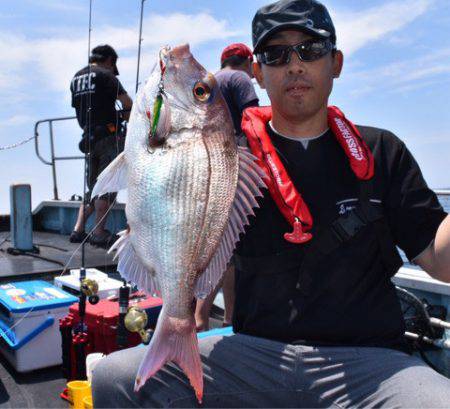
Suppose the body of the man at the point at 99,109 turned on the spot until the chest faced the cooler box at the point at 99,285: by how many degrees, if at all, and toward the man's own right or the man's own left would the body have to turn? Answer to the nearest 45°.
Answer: approximately 135° to the man's own right

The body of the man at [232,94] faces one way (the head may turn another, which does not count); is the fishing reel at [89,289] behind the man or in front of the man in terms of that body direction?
behind

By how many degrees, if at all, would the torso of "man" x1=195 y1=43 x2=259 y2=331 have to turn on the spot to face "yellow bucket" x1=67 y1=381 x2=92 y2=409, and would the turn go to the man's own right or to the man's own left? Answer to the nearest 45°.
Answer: approximately 180°

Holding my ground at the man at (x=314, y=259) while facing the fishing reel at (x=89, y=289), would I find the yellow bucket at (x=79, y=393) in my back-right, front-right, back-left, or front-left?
front-left

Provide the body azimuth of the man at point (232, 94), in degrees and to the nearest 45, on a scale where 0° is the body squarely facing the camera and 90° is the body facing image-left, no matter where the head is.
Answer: approximately 225°

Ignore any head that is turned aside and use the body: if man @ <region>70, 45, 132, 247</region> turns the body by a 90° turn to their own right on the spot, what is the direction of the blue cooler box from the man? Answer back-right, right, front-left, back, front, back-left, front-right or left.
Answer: front-right

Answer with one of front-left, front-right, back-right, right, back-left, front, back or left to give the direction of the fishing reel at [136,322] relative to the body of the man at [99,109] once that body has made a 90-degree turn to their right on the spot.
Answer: front-right

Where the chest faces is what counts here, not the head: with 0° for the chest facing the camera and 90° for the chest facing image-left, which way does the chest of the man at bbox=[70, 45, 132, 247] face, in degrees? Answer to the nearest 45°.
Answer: approximately 225°

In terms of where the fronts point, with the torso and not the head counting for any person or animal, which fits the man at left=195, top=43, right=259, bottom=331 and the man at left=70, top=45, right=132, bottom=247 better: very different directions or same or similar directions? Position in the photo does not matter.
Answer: same or similar directions

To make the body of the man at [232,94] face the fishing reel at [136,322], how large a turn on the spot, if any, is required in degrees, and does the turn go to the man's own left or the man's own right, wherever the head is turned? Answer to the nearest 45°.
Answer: approximately 135° to the man's own right

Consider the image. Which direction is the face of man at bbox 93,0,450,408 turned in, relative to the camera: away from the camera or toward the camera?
toward the camera

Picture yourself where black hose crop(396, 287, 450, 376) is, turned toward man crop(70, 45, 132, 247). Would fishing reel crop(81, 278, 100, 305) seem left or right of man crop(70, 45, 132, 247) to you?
left

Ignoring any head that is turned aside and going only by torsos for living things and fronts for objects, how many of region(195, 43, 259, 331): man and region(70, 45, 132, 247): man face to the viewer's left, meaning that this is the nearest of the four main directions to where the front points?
0
